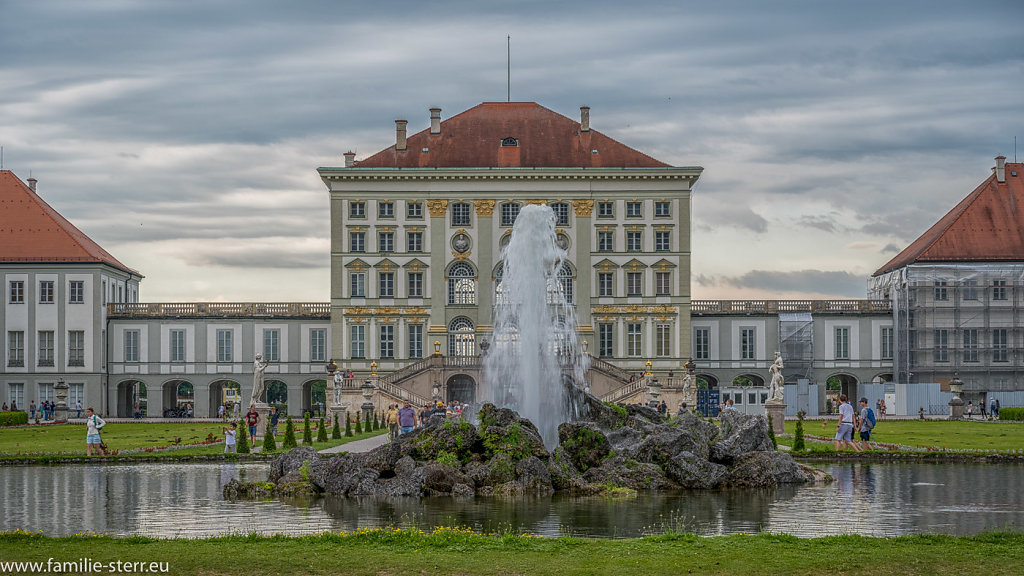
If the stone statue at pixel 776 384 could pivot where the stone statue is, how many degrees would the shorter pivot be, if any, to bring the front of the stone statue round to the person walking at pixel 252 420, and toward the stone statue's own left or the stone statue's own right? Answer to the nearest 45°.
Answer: approximately 90° to the stone statue's own right

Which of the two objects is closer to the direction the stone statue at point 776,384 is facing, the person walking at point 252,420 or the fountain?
the fountain

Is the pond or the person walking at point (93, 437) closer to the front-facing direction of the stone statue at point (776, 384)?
the pond

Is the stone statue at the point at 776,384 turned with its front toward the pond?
yes

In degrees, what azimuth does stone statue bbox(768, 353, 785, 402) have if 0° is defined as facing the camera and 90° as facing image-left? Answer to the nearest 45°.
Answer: approximately 0°

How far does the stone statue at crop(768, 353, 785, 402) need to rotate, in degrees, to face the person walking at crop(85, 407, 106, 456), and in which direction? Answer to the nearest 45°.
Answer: approximately 45° to its right

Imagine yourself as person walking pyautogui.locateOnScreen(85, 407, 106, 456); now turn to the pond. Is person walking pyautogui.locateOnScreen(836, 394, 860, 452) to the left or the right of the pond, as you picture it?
left
